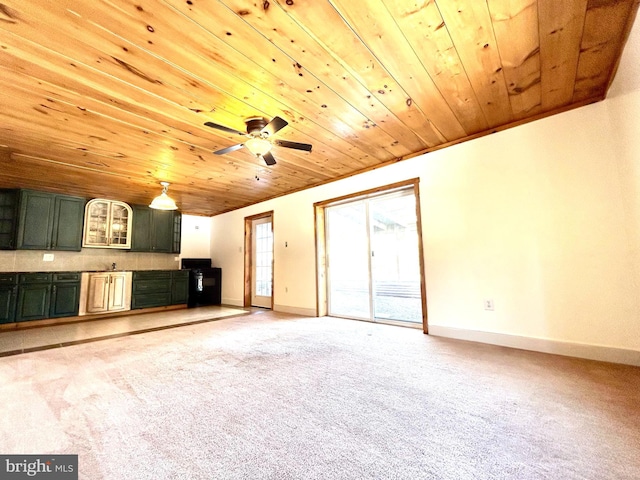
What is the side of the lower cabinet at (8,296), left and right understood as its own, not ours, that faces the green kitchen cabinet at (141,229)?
left

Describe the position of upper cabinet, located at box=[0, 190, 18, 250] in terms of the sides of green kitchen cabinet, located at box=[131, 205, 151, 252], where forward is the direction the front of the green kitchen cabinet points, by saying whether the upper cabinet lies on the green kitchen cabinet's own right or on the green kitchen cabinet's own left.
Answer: on the green kitchen cabinet's own right

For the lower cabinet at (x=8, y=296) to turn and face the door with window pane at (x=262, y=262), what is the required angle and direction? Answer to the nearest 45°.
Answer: approximately 90° to its left

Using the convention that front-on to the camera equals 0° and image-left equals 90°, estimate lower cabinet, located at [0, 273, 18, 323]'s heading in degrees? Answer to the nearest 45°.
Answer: approximately 0°

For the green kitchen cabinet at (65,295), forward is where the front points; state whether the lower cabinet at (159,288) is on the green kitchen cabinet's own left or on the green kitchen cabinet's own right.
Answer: on the green kitchen cabinet's own left

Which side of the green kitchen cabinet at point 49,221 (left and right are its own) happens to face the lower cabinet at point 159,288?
left

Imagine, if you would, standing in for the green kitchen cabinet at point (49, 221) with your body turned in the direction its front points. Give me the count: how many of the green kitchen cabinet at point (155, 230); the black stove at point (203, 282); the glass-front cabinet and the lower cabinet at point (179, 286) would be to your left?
4

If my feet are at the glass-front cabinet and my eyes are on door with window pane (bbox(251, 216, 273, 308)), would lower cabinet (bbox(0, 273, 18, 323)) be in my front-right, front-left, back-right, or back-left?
back-right

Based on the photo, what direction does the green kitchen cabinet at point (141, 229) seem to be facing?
toward the camera

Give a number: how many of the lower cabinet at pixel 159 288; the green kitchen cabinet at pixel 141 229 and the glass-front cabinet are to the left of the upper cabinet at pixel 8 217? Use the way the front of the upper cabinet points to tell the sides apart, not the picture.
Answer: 3

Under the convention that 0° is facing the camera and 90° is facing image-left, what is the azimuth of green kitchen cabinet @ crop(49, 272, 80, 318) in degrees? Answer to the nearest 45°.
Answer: approximately 0°
